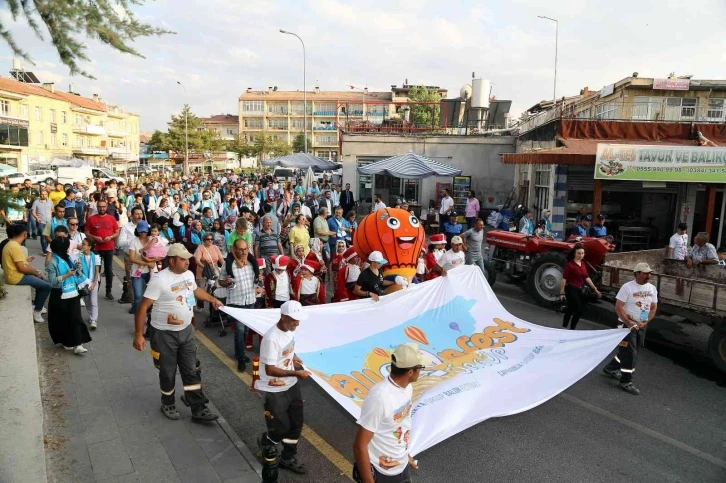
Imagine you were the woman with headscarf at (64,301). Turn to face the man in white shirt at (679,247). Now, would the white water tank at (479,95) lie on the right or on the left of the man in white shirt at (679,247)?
left

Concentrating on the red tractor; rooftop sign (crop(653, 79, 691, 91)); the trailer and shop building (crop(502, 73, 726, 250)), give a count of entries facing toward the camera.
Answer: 2

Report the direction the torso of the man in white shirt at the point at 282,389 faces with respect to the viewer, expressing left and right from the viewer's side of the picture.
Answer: facing the viewer and to the right of the viewer

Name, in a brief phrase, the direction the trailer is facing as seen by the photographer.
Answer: facing away from the viewer and to the left of the viewer

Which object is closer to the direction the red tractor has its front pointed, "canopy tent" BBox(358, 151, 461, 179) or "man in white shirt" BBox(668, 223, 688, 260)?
the canopy tent

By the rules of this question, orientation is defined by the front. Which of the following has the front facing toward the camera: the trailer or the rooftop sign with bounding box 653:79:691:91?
the rooftop sign

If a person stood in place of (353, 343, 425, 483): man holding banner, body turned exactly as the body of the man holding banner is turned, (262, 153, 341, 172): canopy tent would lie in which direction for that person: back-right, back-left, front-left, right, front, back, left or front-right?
back-left

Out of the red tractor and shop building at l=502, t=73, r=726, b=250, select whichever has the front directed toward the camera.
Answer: the shop building

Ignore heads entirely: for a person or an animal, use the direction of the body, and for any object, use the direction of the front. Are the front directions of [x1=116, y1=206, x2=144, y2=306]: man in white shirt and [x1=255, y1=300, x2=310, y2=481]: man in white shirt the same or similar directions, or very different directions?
same or similar directions

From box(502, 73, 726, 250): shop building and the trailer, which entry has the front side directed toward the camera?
the shop building

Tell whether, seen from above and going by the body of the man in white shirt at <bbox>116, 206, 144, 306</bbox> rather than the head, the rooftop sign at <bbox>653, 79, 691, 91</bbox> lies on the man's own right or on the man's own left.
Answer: on the man's own left

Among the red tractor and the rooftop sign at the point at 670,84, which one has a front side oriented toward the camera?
the rooftop sign

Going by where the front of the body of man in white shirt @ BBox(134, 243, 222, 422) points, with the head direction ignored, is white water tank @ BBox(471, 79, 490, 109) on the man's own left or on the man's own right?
on the man's own left

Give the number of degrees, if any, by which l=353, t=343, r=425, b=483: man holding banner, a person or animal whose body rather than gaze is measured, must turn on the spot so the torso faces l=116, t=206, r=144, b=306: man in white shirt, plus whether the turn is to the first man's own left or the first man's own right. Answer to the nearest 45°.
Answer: approximately 180°
